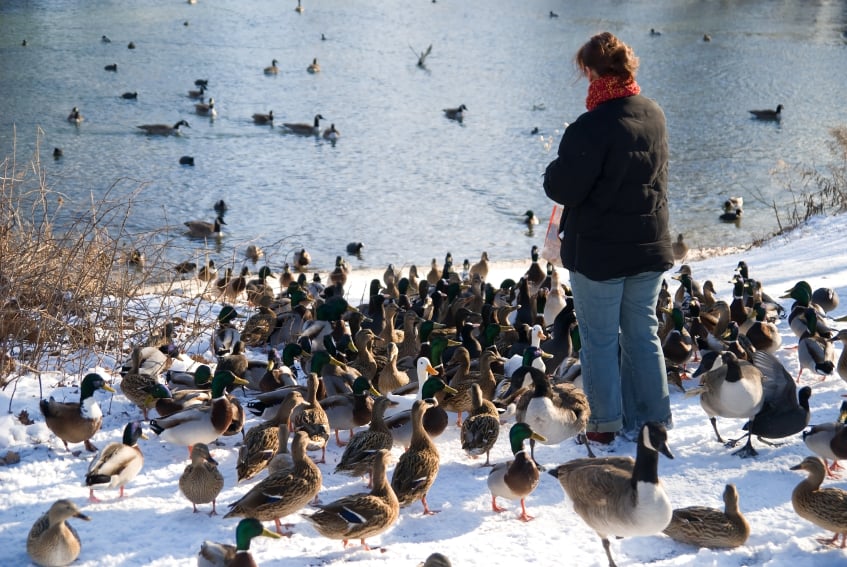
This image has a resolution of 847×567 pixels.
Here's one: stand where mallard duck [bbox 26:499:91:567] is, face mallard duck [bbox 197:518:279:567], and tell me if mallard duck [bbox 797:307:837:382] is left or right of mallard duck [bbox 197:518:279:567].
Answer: left

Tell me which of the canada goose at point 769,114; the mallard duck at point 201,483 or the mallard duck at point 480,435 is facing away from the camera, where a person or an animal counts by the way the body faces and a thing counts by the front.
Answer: the mallard duck at point 480,435

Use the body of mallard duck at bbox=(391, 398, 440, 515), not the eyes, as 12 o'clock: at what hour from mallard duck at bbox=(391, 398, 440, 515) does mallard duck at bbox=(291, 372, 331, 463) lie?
mallard duck at bbox=(291, 372, 331, 463) is roughly at 9 o'clock from mallard duck at bbox=(391, 398, 440, 515).

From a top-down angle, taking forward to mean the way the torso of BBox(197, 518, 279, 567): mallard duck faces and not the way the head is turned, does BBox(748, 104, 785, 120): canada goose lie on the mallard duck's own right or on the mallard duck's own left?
on the mallard duck's own left

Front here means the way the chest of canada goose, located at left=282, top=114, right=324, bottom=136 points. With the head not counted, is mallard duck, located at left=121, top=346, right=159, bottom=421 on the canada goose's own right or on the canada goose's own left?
on the canada goose's own right

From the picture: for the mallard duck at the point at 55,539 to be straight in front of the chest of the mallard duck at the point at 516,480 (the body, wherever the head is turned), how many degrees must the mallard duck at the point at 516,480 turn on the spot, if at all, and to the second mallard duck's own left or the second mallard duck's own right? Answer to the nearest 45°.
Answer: approximately 135° to the second mallard duck's own right

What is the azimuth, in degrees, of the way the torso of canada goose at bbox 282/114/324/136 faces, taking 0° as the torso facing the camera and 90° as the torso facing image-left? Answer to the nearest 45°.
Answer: approximately 270°

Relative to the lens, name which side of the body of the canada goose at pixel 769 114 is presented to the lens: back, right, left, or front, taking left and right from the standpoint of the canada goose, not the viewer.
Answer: right

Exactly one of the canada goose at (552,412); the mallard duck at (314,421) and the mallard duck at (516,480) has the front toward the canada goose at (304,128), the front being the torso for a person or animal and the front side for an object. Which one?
the mallard duck at (314,421)

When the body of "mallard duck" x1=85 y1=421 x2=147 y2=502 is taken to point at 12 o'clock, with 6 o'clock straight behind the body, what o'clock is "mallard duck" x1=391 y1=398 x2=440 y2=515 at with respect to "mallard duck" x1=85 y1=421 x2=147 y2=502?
"mallard duck" x1=391 y1=398 x2=440 y2=515 is roughly at 2 o'clock from "mallard duck" x1=85 y1=421 x2=147 y2=502.

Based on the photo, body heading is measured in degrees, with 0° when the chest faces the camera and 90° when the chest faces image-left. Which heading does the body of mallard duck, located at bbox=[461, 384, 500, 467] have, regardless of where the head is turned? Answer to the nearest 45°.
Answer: approximately 180°
